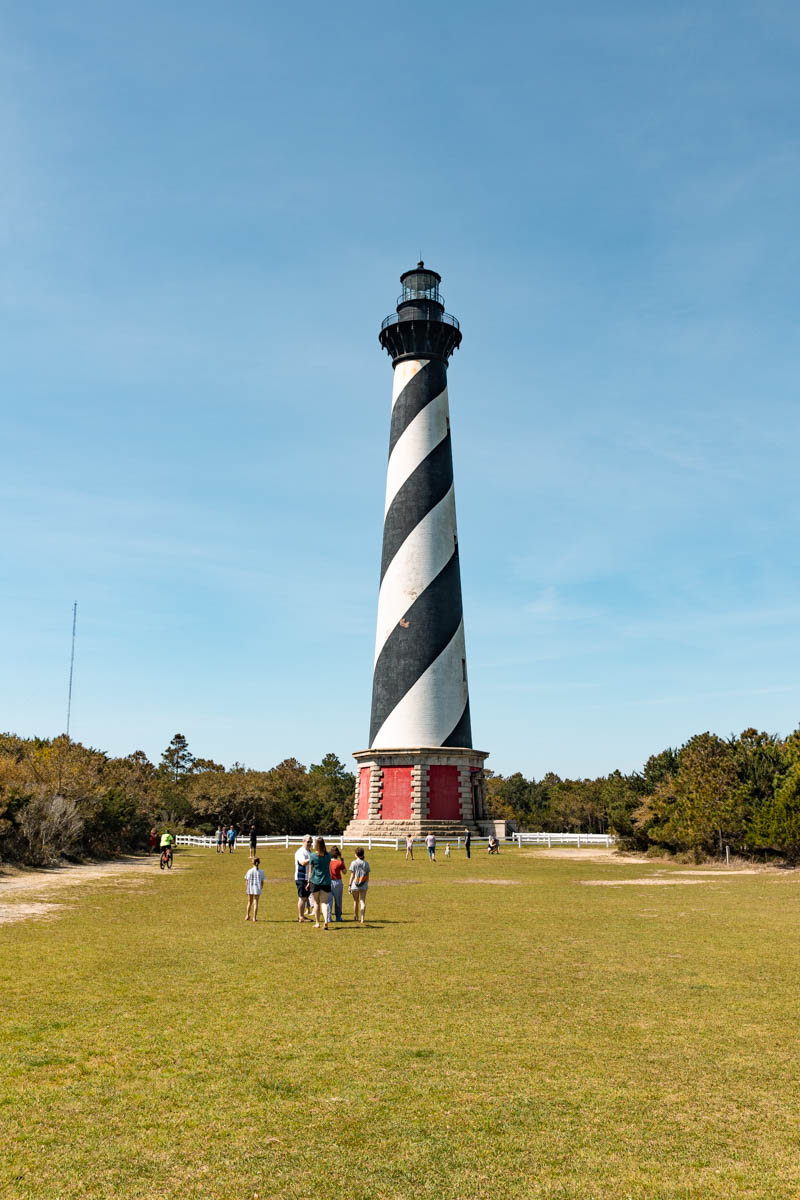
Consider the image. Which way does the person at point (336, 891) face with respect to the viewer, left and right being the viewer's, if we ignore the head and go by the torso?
facing away from the viewer

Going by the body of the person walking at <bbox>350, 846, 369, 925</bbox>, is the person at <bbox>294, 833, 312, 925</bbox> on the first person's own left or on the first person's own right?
on the first person's own left

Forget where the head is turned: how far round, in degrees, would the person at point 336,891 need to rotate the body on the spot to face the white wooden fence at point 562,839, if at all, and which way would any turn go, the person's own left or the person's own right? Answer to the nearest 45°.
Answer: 0° — they already face it

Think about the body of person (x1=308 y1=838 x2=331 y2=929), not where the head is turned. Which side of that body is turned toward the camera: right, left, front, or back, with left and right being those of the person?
back

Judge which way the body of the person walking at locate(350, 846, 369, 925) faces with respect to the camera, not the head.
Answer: away from the camera

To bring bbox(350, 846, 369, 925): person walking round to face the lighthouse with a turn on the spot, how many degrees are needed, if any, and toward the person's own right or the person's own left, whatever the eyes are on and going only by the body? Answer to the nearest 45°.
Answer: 0° — they already face it

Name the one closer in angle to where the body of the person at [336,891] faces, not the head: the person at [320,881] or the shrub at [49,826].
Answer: the shrub
